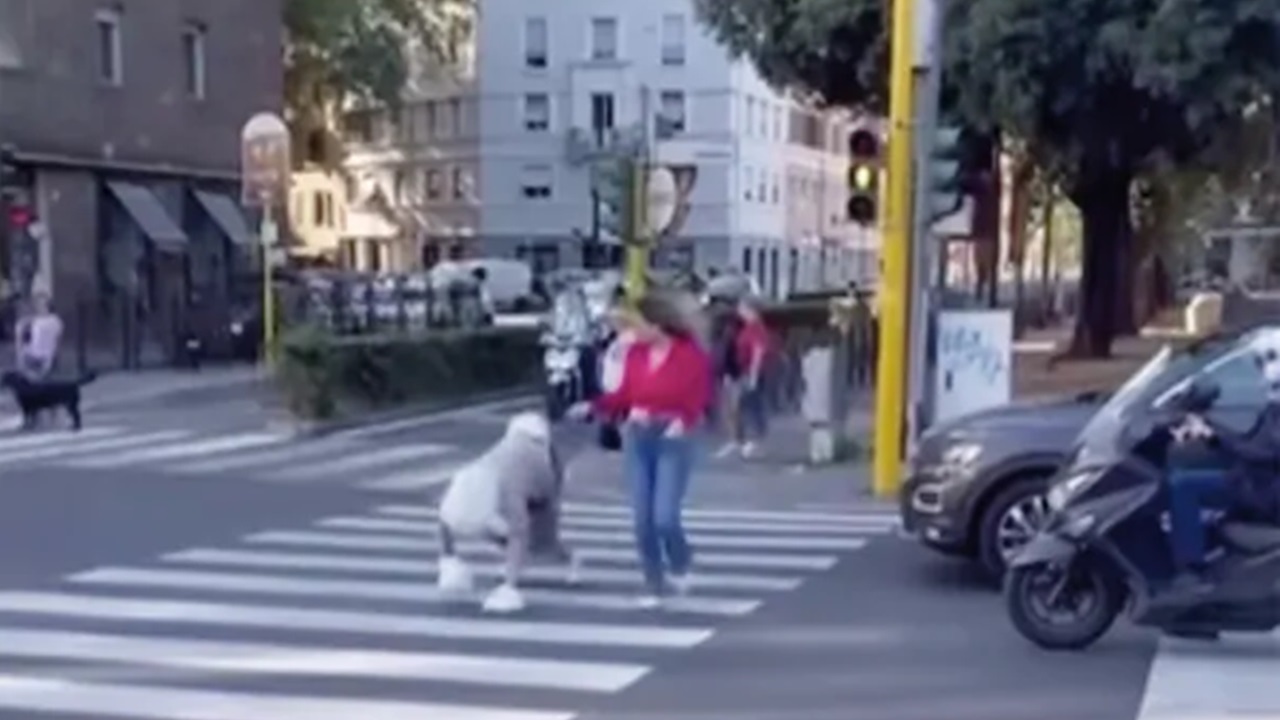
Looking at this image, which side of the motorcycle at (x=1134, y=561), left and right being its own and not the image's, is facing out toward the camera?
left

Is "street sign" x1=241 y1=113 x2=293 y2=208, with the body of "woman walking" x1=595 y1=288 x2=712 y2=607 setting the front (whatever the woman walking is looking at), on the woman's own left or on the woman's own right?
on the woman's own right

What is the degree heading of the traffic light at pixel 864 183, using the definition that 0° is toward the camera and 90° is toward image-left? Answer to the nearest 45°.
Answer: approximately 0°
